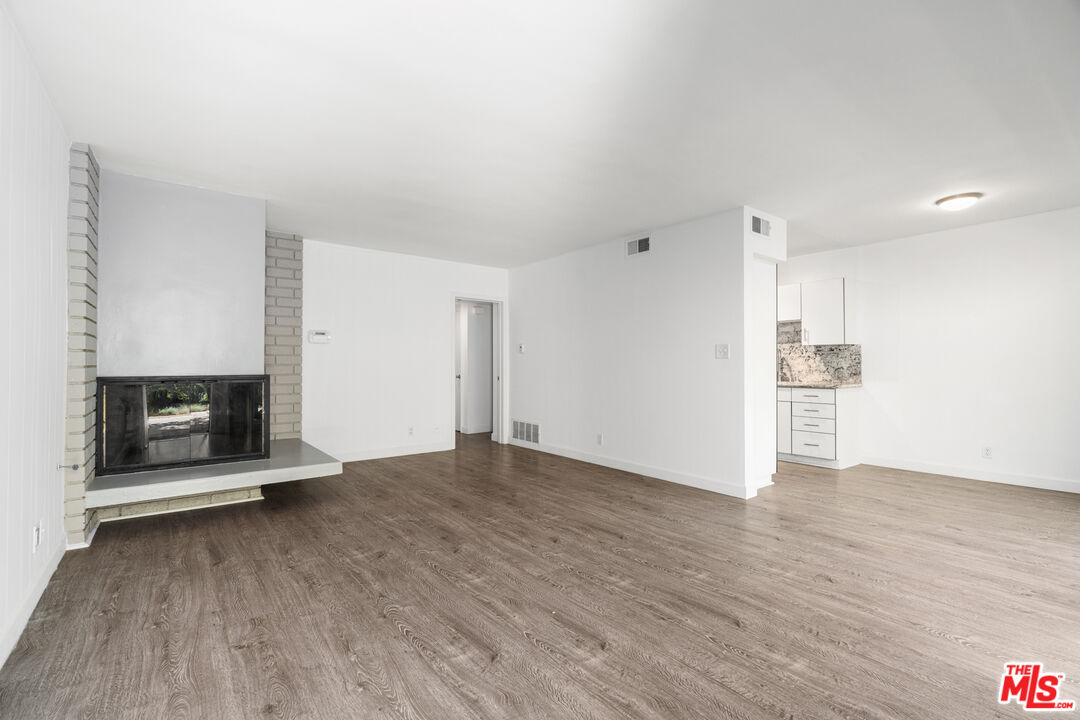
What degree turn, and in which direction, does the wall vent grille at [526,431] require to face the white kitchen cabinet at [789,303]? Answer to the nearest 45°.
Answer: approximately 135° to its left

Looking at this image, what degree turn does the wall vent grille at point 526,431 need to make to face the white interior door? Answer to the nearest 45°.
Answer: approximately 90° to its right

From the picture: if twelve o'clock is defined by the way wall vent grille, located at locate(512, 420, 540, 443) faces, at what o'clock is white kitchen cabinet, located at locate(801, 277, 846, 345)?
The white kitchen cabinet is roughly at 8 o'clock from the wall vent grille.

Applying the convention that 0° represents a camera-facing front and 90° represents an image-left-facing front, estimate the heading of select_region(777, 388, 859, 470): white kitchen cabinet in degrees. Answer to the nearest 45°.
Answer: approximately 45°

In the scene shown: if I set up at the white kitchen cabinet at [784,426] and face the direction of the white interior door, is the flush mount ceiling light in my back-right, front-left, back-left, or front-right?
back-left

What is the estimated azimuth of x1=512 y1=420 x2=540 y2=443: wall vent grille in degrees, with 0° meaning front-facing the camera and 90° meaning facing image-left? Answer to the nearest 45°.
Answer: approximately 45°

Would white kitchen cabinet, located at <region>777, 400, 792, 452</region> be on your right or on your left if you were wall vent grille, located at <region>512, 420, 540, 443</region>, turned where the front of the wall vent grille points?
on your left

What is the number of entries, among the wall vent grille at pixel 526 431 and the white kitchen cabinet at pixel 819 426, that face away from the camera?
0
